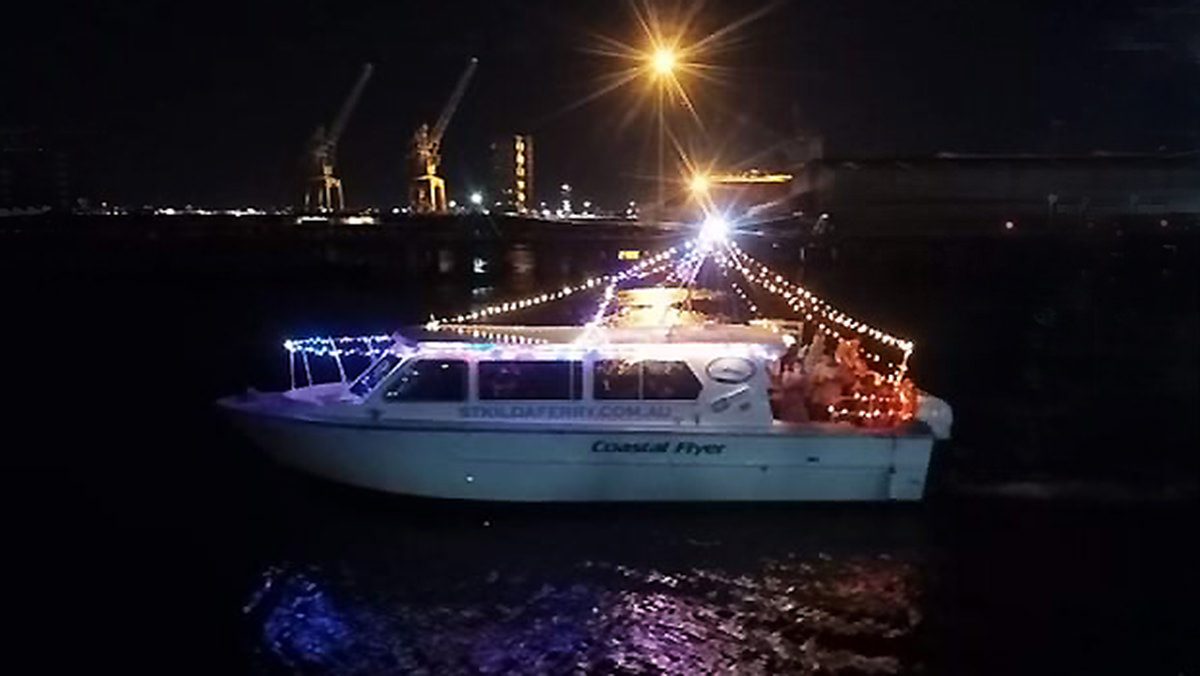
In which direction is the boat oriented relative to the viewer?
to the viewer's left
